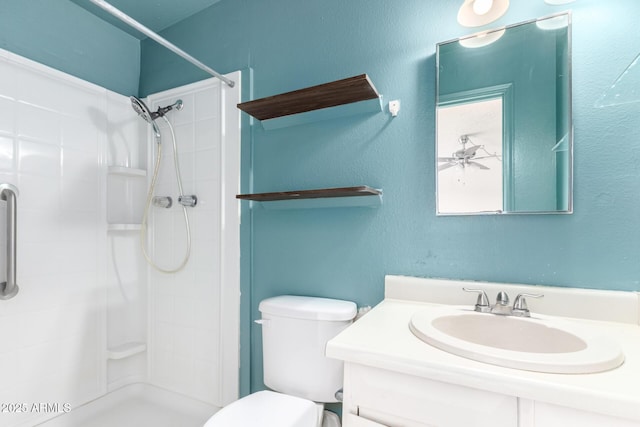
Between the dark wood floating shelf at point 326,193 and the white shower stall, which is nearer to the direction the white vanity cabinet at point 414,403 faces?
the white shower stall

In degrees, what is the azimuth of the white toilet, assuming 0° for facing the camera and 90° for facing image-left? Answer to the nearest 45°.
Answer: approximately 45°

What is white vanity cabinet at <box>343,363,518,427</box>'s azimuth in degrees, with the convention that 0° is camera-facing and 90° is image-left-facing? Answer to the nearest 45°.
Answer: approximately 45°

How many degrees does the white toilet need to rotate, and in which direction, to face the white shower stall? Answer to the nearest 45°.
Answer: approximately 90° to its right

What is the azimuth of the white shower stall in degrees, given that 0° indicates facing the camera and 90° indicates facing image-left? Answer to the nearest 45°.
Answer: approximately 315°
